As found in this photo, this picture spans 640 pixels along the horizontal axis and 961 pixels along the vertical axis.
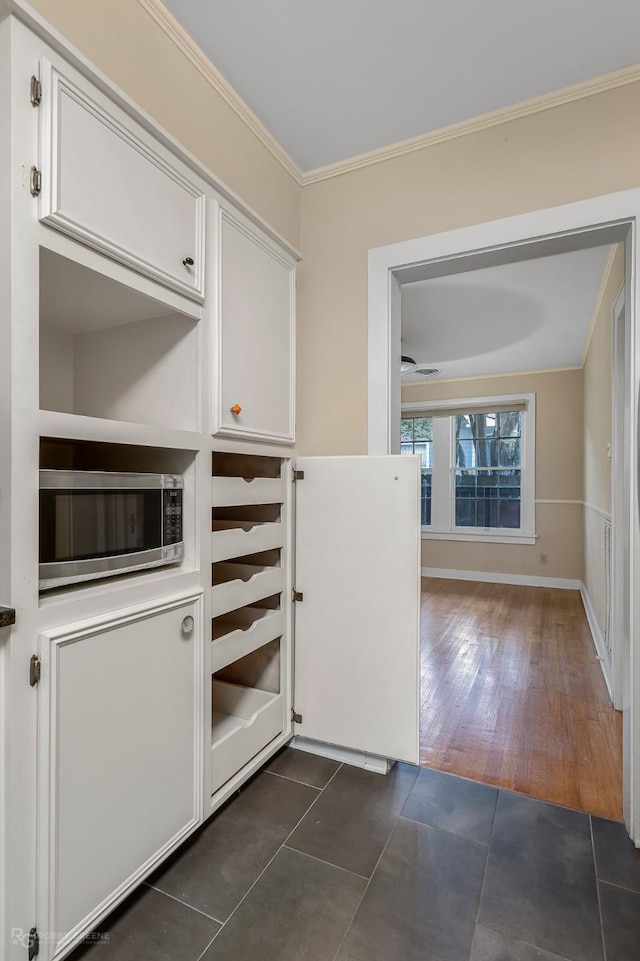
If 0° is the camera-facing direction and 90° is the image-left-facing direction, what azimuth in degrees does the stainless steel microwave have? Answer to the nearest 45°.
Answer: approximately 315°

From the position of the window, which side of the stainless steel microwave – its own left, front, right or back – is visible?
left

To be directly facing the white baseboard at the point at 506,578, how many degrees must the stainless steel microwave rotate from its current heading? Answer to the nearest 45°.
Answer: approximately 90° to its left
